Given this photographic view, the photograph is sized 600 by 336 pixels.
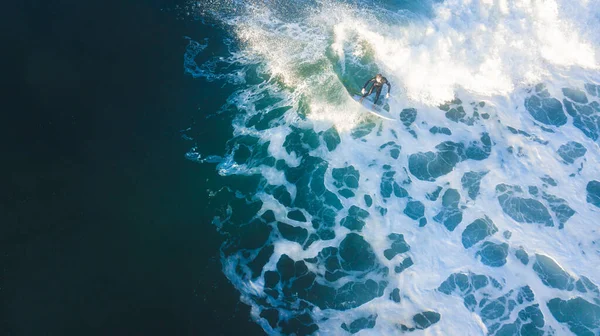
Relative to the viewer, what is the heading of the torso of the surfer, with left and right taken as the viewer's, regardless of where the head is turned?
facing the viewer and to the right of the viewer
